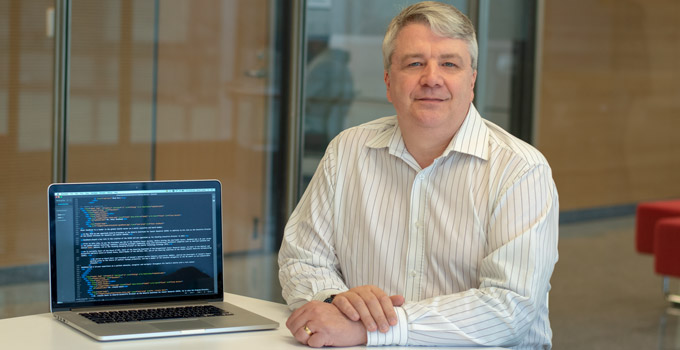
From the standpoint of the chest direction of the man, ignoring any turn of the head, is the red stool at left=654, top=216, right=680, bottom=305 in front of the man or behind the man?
behind

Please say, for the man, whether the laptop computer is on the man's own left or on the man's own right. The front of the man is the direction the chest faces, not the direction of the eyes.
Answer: on the man's own right

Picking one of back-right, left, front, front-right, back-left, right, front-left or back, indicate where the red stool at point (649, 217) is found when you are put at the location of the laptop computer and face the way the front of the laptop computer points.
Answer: left

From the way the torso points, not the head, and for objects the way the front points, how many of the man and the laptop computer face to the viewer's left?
0

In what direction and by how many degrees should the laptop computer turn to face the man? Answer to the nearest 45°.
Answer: approximately 45° to its left

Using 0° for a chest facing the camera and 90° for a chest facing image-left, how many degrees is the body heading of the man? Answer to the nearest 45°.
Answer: approximately 0°

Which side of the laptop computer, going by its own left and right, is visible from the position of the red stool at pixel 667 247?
left

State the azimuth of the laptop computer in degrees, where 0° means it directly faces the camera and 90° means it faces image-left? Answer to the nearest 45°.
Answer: approximately 315°
